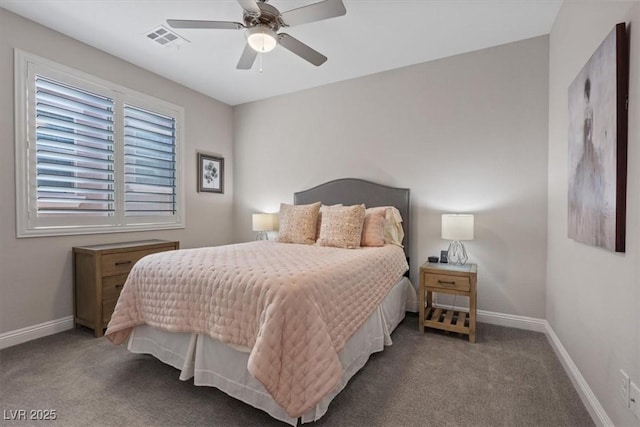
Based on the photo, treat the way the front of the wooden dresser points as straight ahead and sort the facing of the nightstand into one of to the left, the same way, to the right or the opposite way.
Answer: to the right

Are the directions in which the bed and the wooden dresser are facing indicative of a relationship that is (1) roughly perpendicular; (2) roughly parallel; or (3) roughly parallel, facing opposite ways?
roughly perpendicular

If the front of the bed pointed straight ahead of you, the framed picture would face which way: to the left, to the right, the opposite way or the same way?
to the left

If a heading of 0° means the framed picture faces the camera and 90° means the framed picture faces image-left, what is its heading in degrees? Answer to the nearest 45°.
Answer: approximately 315°

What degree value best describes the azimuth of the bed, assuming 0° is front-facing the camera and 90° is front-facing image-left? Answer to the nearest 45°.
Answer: approximately 45°

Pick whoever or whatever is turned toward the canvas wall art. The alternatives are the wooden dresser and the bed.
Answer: the wooden dresser

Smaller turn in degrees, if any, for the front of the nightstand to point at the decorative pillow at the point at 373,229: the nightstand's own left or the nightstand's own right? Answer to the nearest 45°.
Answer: approximately 90° to the nightstand's own right

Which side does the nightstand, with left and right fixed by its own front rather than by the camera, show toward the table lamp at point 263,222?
right

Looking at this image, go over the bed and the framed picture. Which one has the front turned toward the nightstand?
the framed picture

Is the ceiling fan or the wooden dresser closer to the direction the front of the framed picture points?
the ceiling fan

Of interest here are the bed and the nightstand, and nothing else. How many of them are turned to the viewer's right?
0

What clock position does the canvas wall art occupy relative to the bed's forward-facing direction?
The canvas wall art is roughly at 8 o'clock from the bed.

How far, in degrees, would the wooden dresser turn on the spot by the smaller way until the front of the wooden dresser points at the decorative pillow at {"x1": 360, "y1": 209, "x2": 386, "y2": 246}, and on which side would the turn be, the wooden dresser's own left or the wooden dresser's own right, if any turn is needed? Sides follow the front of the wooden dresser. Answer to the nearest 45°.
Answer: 0° — it already faces it
